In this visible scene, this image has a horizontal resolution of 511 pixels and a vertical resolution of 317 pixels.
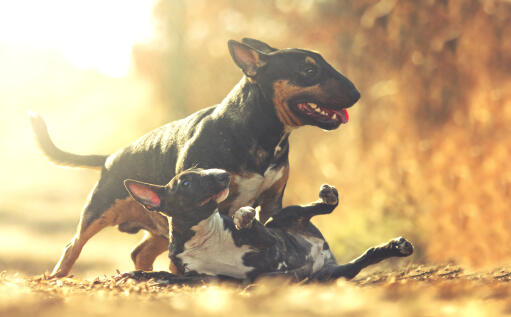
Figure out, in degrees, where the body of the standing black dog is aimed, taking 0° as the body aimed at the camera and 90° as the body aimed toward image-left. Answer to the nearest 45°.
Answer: approximately 270°
